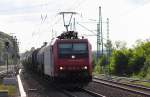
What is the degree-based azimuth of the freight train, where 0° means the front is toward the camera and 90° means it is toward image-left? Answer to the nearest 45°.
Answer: approximately 0°
